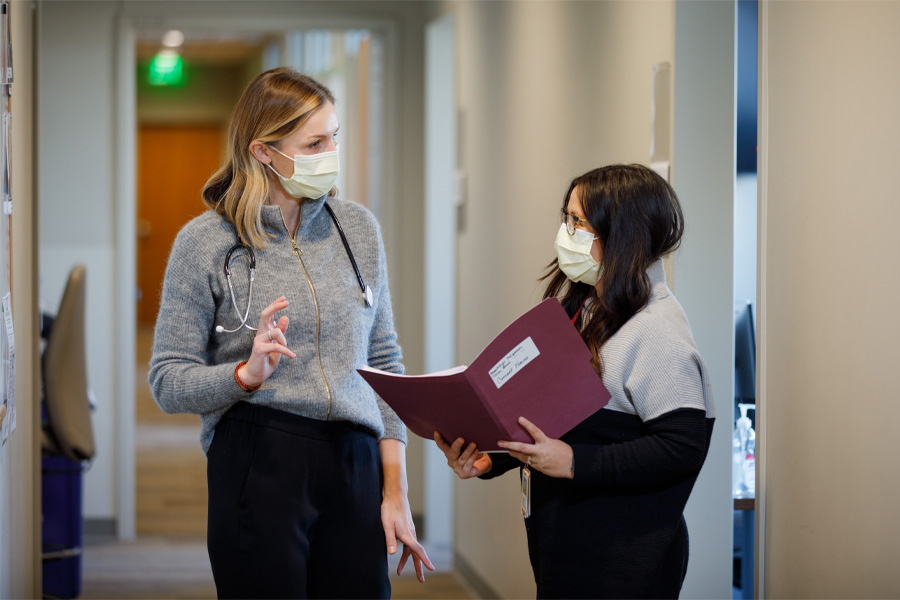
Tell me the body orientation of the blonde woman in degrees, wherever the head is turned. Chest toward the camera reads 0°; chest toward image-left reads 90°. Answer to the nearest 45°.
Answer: approximately 315°

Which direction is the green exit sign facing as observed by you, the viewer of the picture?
facing the viewer

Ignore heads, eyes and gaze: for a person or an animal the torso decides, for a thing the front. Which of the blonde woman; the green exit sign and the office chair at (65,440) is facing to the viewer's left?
the office chair

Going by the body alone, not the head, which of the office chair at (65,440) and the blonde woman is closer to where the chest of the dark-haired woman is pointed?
the blonde woman

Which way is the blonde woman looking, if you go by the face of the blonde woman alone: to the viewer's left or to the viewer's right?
to the viewer's right

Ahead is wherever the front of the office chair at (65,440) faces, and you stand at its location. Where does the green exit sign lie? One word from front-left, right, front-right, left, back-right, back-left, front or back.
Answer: right

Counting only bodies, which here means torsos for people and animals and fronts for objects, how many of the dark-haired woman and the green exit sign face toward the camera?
1

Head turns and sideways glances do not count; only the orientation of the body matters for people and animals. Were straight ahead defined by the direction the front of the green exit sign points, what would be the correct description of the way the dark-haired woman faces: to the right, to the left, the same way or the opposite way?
to the right

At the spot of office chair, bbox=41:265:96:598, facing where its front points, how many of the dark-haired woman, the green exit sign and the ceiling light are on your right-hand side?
2

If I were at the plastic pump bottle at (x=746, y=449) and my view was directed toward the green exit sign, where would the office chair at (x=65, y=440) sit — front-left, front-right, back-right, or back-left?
front-left

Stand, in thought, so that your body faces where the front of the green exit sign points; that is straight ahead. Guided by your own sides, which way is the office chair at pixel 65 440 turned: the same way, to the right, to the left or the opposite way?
to the right

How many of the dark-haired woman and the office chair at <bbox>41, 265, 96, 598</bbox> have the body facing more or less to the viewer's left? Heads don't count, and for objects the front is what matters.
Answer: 2

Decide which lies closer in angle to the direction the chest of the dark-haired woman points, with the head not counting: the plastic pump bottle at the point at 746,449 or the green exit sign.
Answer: the green exit sign

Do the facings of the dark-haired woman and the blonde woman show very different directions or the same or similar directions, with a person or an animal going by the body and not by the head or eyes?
very different directions

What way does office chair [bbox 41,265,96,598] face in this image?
to the viewer's left

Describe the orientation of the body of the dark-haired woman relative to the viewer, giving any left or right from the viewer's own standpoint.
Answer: facing to the left of the viewer

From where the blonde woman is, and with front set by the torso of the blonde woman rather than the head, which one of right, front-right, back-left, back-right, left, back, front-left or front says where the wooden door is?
back-left
